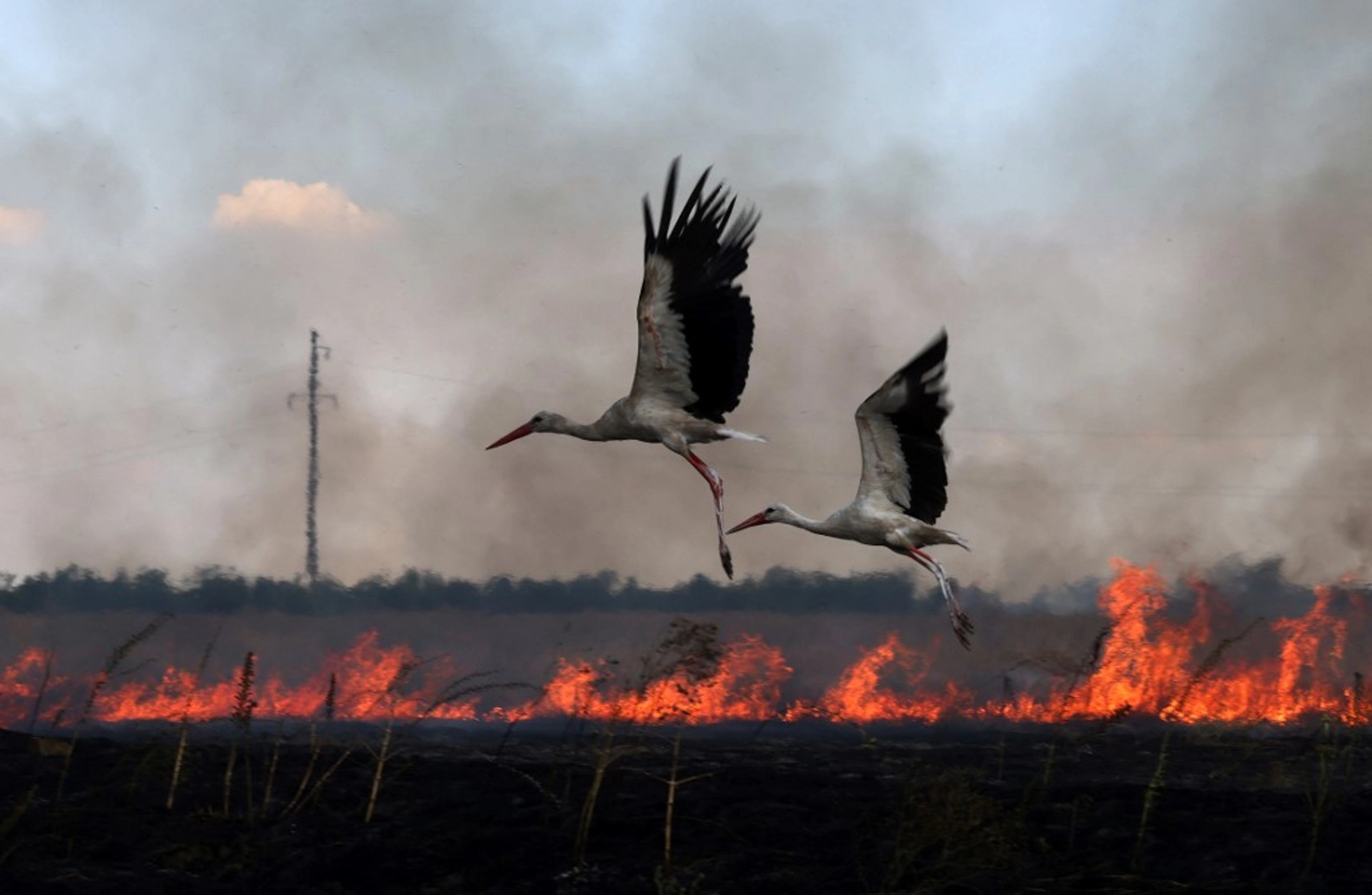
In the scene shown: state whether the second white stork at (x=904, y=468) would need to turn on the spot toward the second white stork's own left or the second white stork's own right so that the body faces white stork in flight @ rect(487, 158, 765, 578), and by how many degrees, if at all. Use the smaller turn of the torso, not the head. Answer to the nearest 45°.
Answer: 0° — it already faces it

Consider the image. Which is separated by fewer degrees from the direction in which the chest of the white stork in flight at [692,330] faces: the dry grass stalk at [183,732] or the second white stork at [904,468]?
the dry grass stalk

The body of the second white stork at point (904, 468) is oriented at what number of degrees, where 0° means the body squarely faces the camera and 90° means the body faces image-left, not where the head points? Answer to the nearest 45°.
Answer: approximately 90°

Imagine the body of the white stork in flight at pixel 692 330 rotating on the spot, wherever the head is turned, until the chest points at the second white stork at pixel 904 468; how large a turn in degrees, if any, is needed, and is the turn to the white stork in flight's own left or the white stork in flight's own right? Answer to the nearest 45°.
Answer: approximately 180°

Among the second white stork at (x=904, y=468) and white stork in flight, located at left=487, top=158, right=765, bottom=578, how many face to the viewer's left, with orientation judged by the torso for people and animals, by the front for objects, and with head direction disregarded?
2

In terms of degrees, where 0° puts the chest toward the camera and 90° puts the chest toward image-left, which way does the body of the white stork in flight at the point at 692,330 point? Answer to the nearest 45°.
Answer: approximately 90°
